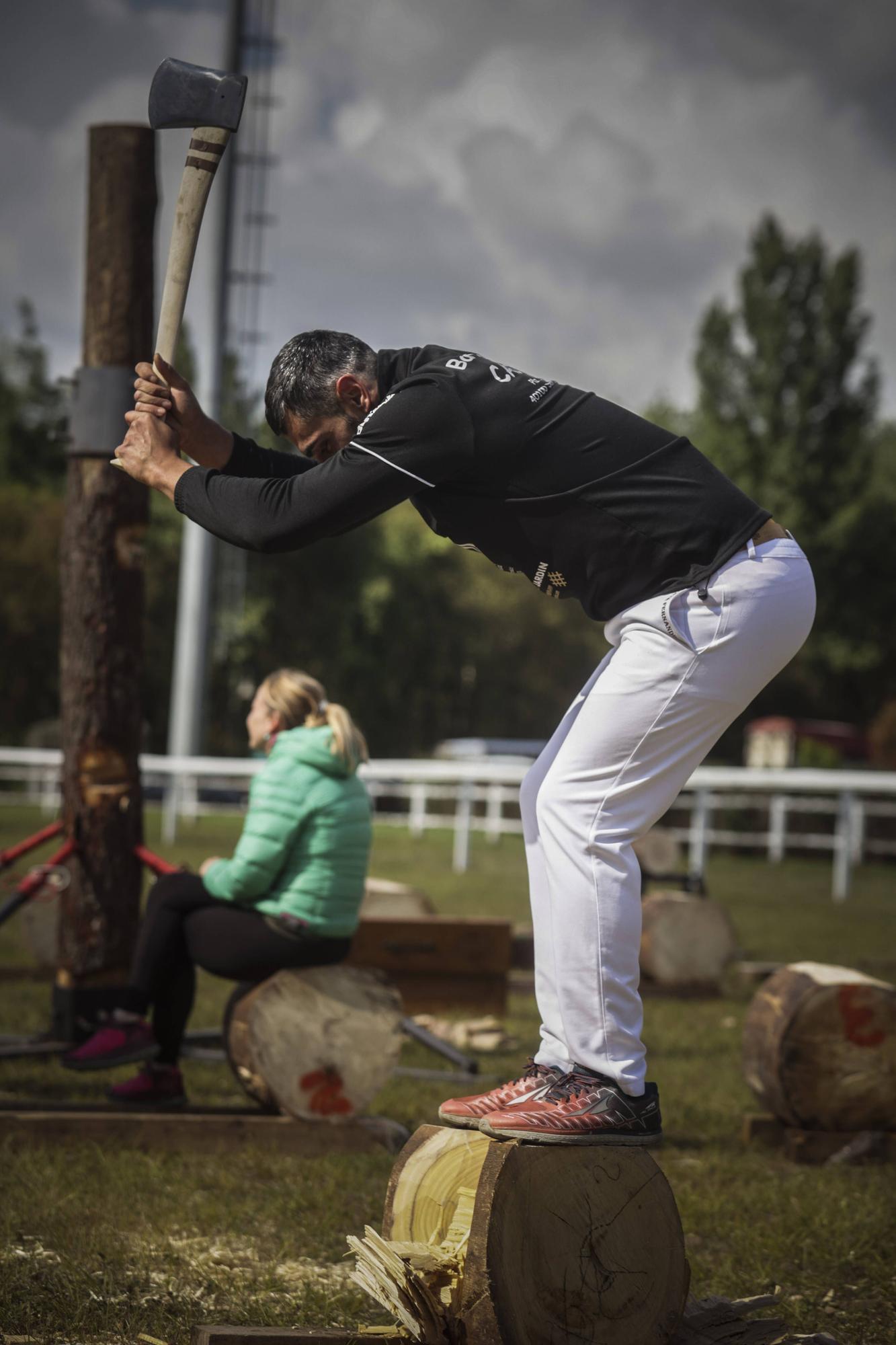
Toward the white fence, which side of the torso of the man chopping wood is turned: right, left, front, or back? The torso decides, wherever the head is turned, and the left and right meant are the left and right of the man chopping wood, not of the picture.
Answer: right

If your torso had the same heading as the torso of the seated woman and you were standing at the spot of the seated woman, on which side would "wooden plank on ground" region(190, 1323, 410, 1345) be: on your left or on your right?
on your left

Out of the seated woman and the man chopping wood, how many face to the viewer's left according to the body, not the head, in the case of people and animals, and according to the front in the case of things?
2

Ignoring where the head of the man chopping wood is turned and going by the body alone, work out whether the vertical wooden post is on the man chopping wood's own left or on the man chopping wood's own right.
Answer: on the man chopping wood's own right

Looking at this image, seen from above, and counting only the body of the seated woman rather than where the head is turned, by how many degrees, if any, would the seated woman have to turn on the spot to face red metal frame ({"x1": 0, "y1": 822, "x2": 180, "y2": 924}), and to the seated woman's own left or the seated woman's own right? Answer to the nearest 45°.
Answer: approximately 45° to the seated woman's own right

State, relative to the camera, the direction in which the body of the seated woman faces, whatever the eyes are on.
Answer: to the viewer's left

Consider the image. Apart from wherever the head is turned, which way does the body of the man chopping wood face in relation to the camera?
to the viewer's left

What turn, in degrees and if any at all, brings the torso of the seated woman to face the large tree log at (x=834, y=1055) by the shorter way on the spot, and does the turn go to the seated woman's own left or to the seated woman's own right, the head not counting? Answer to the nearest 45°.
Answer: approximately 180°

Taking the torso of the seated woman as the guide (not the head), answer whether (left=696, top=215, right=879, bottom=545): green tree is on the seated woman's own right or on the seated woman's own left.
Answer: on the seated woman's own right
